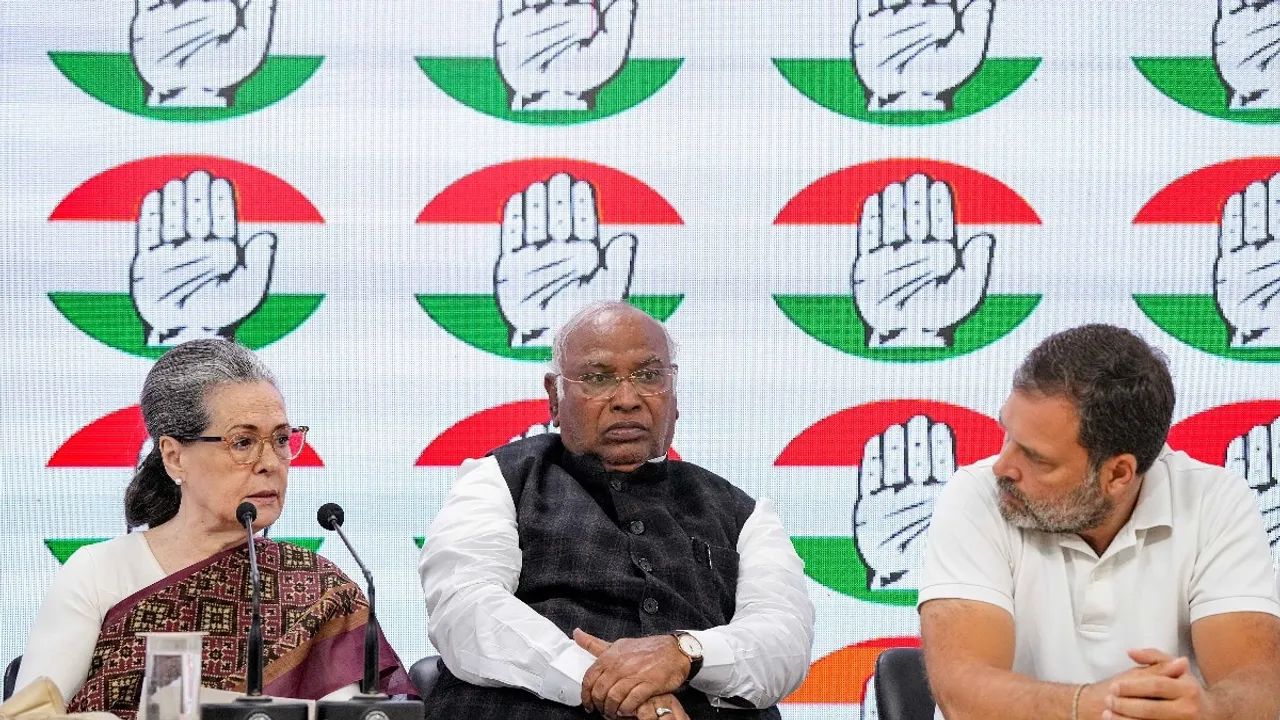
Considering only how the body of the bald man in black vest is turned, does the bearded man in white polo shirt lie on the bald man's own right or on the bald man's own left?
on the bald man's own left

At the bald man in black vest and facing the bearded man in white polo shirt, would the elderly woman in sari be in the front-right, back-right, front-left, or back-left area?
back-right

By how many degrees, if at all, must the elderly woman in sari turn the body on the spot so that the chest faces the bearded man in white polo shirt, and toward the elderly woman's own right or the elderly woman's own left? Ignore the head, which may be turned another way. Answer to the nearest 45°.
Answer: approximately 90° to the elderly woman's own left

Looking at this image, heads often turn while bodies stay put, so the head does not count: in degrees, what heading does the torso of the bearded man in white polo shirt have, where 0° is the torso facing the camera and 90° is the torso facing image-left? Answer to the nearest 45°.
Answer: approximately 0°

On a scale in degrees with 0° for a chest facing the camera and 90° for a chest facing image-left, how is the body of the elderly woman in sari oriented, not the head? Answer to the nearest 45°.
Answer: approximately 315°

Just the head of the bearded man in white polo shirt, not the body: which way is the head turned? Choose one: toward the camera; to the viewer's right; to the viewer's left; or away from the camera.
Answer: to the viewer's left

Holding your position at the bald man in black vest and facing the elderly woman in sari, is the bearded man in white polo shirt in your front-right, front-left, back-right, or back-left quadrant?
back-left

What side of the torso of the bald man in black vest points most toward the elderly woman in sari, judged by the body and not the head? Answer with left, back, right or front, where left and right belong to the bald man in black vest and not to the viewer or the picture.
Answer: right

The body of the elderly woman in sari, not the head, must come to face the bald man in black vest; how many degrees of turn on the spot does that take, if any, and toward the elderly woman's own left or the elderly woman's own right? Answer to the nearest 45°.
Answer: approximately 45° to the elderly woman's own left

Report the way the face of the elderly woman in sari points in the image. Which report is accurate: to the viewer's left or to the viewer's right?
to the viewer's right

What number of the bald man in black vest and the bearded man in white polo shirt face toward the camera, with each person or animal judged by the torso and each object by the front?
2

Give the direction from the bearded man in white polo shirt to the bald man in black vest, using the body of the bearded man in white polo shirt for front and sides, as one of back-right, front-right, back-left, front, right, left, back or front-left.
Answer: right
